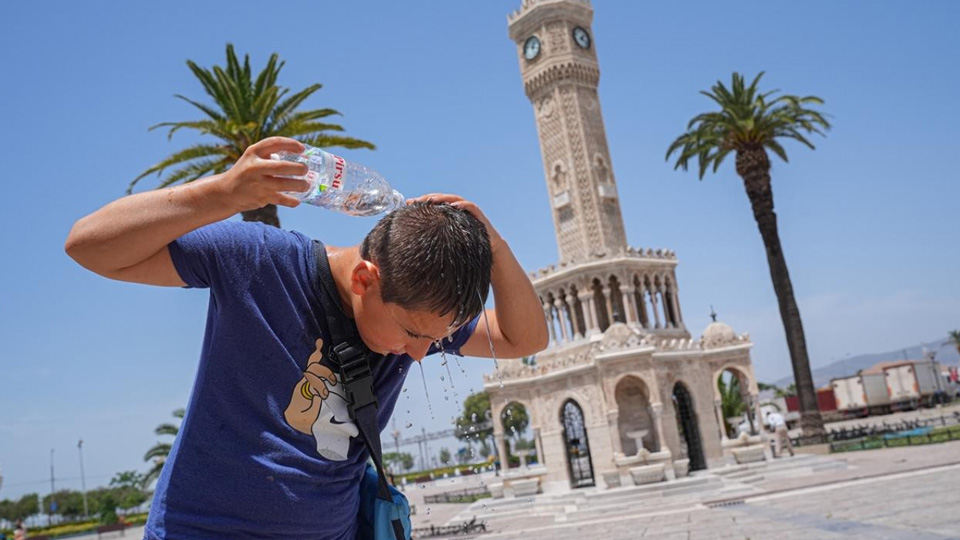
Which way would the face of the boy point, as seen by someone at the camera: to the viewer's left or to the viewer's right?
to the viewer's right

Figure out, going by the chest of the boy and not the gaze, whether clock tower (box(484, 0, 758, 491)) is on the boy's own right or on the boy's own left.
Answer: on the boy's own left

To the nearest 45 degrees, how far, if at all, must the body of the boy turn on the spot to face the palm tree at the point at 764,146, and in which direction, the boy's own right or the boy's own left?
approximately 90° to the boy's own left

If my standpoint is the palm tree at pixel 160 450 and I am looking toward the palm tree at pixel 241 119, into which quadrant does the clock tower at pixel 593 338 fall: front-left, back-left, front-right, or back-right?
front-left

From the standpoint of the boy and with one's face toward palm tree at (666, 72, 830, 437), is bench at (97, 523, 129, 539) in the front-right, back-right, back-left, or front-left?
front-left

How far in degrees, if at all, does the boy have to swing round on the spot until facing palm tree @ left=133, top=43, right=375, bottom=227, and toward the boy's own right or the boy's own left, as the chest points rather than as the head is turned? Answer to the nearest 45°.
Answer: approximately 135° to the boy's own left

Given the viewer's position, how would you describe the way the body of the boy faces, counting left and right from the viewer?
facing the viewer and to the right of the viewer

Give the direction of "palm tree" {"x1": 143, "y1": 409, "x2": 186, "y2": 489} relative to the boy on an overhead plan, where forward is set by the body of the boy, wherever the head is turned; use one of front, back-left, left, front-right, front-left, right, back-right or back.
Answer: back-left
